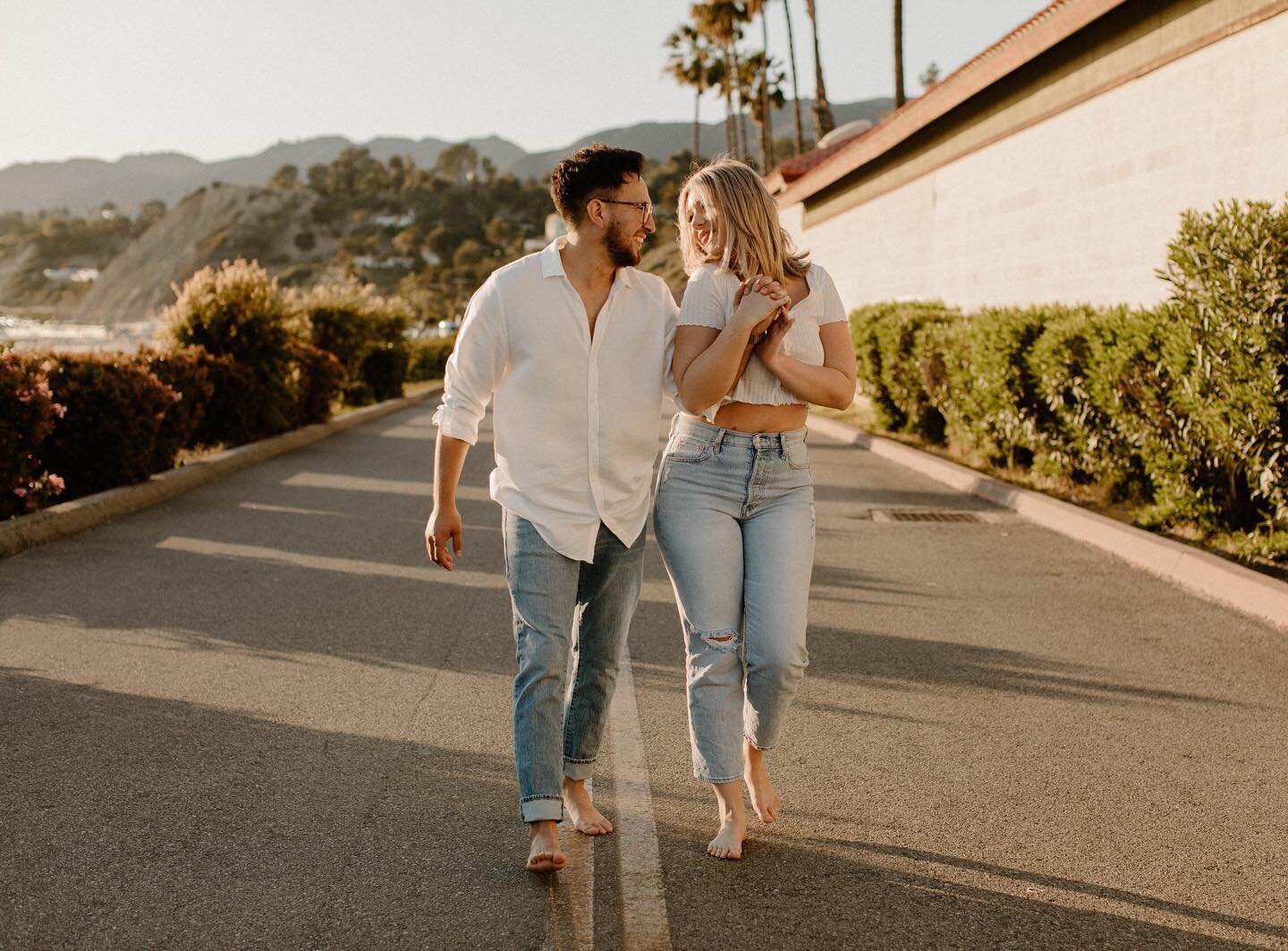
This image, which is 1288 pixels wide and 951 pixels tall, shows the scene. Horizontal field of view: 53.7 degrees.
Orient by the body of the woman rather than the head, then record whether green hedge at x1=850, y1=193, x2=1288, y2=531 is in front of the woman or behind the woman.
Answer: behind

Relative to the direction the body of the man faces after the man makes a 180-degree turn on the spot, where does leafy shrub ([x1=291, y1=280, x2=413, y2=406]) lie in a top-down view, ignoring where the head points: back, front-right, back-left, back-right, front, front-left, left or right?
front

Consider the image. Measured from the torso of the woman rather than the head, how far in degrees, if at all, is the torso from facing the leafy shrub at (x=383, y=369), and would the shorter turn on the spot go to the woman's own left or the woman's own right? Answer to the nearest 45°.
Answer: approximately 180°

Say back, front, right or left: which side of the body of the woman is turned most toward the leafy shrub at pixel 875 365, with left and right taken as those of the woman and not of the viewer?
back

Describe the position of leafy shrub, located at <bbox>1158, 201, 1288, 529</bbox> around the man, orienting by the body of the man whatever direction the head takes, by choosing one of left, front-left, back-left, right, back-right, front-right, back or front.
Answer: back-left

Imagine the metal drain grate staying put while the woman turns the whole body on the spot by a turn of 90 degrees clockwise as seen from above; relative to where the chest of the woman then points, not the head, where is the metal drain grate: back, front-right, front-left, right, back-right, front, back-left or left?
right

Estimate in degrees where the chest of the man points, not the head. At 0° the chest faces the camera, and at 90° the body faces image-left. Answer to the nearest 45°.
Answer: approximately 0°

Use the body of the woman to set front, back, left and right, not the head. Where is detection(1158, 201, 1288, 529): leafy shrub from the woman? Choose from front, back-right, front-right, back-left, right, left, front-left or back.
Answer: back-left

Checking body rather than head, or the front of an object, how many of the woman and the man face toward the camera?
2
